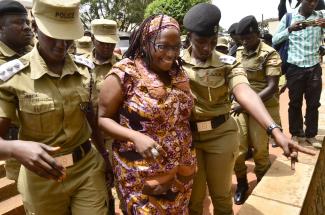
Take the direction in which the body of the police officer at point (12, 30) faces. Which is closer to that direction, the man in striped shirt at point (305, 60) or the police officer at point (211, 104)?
the police officer

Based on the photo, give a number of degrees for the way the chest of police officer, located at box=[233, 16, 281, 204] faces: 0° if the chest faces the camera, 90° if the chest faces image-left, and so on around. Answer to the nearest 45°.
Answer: approximately 45°

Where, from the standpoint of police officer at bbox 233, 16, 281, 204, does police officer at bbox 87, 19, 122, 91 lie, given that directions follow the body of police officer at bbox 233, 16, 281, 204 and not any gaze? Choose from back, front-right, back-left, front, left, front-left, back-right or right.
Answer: front-right

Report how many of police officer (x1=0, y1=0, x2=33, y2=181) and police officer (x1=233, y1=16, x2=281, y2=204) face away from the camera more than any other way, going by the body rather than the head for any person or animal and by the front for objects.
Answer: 0

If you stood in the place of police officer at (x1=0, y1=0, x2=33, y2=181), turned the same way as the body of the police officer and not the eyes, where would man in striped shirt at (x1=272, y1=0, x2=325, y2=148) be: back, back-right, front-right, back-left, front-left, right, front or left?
front-left

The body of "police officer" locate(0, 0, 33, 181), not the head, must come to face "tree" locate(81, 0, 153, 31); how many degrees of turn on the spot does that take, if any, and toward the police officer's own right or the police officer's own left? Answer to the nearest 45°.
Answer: approximately 135° to the police officer's own left

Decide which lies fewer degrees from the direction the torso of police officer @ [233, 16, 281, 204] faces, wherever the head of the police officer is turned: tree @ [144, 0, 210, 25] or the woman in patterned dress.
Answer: the woman in patterned dress

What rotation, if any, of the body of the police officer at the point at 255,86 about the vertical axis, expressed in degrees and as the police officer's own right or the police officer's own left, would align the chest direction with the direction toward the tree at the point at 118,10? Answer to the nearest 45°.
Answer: approximately 90° to the police officer's own right

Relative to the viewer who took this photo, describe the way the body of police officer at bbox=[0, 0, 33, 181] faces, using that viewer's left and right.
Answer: facing the viewer and to the right of the viewer

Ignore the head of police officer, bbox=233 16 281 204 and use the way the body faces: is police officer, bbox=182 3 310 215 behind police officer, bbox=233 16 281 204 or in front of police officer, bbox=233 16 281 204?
in front

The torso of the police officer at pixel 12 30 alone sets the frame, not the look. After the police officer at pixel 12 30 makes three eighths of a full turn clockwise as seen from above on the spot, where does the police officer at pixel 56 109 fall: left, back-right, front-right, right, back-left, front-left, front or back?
left

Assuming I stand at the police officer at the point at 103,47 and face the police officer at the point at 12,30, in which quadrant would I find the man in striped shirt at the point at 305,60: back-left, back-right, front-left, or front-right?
back-left

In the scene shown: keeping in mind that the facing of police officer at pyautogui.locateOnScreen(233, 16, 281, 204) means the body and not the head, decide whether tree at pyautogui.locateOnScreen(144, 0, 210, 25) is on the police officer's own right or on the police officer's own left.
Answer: on the police officer's own right

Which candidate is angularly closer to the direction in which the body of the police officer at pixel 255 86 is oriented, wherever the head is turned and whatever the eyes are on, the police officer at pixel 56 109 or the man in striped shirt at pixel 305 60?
the police officer
